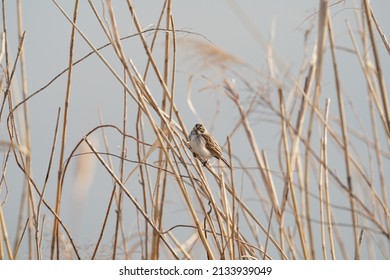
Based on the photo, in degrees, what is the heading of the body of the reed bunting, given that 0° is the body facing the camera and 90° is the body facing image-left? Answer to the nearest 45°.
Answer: approximately 45°

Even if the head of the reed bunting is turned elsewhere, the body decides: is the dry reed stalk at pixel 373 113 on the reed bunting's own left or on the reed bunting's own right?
on the reed bunting's own left
